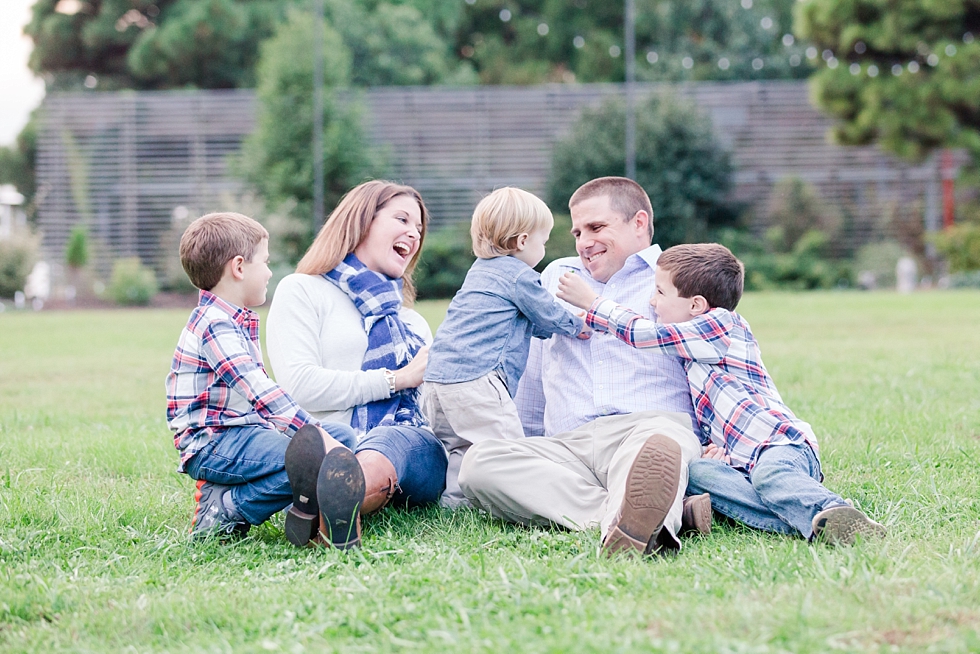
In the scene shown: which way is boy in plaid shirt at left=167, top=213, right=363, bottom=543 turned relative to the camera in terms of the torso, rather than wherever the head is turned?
to the viewer's right

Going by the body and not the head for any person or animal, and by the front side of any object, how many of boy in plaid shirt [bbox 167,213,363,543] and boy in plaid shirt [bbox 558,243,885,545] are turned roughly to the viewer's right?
1

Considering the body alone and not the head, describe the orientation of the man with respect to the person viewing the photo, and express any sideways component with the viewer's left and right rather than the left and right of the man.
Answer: facing the viewer

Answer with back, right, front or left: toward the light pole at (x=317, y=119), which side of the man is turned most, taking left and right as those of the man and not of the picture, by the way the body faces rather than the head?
back

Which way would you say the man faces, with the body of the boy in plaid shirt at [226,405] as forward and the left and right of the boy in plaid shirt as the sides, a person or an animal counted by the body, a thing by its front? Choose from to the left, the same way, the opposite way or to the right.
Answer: to the right

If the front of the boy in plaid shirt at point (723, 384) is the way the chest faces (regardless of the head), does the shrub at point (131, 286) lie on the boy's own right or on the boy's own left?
on the boy's own right

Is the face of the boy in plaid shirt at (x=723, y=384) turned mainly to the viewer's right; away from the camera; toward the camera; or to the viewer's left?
to the viewer's left

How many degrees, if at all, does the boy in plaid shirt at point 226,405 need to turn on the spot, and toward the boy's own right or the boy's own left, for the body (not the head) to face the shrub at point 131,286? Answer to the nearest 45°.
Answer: approximately 90° to the boy's own left

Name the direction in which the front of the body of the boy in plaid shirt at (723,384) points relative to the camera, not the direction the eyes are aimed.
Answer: to the viewer's left

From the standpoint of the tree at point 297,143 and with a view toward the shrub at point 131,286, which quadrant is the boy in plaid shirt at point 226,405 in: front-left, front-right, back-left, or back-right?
front-left

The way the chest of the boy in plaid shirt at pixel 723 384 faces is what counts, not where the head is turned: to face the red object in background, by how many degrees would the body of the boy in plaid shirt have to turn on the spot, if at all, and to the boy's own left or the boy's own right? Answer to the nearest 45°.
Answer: approximately 90° to the boy's own right

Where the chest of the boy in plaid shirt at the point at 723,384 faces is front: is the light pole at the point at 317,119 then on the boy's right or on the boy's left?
on the boy's right

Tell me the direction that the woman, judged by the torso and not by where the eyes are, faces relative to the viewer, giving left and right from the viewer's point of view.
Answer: facing the viewer and to the right of the viewer

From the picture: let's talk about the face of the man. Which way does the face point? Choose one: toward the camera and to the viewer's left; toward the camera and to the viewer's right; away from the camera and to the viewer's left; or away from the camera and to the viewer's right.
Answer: toward the camera and to the viewer's left

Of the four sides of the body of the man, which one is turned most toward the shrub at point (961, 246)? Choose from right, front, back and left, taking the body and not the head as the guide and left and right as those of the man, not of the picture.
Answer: back
